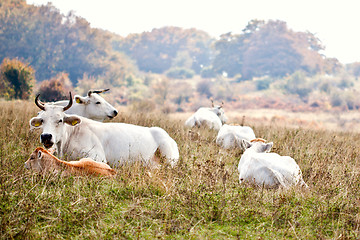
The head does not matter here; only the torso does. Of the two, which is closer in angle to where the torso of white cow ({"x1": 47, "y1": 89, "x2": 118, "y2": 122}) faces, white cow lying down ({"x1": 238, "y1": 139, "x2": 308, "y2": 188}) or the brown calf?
the white cow lying down

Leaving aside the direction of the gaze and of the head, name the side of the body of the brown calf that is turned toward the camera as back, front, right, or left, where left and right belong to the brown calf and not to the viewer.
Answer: left

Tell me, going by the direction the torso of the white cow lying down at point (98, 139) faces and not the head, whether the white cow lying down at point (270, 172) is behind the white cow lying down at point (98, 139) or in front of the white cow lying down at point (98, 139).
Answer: behind

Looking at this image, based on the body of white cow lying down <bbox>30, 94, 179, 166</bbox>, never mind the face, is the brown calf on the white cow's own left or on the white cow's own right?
on the white cow's own left

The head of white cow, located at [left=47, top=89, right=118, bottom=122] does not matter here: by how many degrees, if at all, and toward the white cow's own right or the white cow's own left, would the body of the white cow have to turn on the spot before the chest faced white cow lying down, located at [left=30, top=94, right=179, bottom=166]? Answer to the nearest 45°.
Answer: approximately 90° to the white cow's own right

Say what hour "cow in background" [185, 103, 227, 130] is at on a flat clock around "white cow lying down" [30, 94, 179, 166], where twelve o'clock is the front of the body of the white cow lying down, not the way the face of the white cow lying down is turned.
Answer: The cow in background is roughly at 4 o'clock from the white cow lying down.

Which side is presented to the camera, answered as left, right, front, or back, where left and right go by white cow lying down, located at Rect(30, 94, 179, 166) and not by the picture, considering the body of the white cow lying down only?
left
